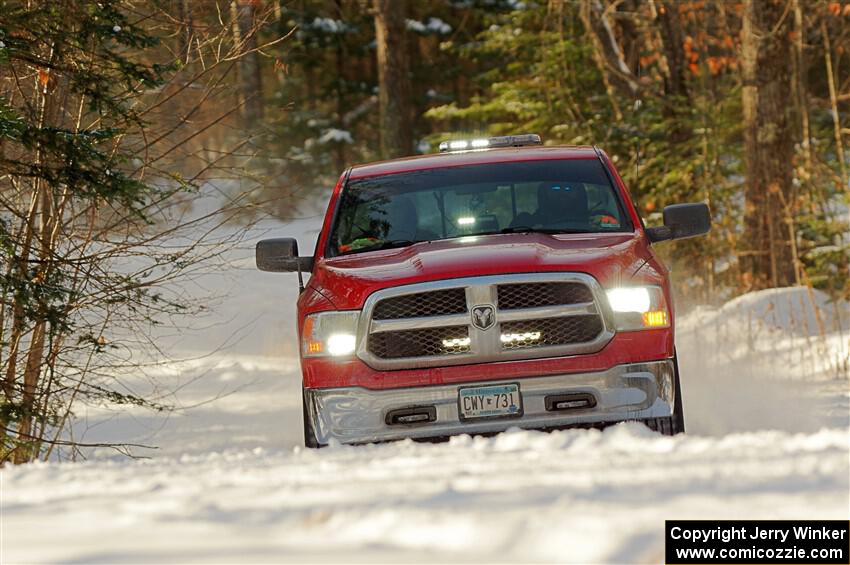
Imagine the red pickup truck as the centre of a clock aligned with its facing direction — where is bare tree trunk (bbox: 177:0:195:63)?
The bare tree trunk is roughly at 5 o'clock from the red pickup truck.

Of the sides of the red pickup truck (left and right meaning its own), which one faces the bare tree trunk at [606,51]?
back

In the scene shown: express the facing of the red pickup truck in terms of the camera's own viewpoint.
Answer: facing the viewer

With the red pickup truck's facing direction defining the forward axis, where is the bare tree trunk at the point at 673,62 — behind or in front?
behind

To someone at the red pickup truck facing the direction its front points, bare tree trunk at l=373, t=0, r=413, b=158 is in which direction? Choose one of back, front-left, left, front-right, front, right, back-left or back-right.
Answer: back

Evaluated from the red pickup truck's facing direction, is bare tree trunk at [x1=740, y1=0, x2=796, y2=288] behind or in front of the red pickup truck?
behind
